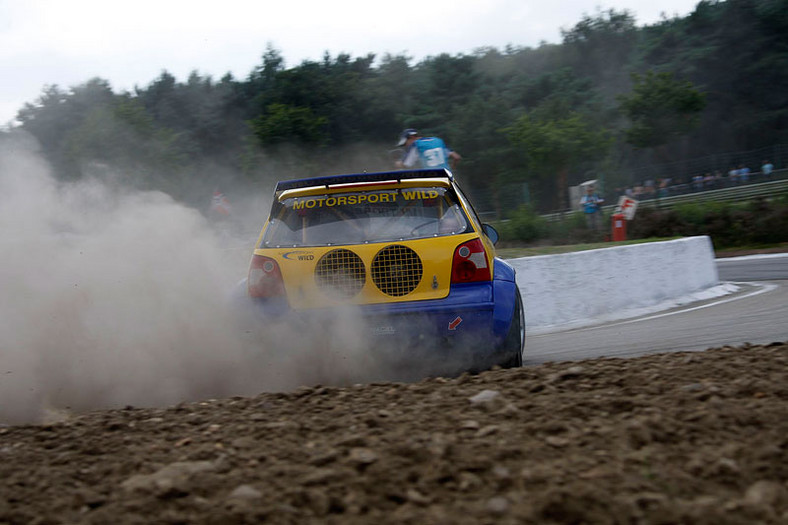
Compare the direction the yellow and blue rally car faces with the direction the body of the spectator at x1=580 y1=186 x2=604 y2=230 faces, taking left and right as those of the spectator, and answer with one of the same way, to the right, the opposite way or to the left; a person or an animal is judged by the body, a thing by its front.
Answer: the opposite way

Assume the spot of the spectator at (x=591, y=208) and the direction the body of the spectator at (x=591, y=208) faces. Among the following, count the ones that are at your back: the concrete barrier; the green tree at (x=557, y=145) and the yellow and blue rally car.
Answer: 1

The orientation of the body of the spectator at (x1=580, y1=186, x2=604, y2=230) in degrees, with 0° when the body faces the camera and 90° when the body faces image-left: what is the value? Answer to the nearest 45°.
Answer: approximately 0°

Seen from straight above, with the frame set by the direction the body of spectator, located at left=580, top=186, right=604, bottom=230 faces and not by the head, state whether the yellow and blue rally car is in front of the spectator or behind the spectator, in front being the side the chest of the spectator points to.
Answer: in front

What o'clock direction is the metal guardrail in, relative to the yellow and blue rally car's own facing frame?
The metal guardrail is roughly at 1 o'clock from the yellow and blue rally car.

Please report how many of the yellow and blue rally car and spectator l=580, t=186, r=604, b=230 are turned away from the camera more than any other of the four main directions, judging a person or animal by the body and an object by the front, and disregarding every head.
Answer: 1

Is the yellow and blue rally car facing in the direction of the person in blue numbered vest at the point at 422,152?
yes

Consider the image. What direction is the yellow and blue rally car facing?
away from the camera

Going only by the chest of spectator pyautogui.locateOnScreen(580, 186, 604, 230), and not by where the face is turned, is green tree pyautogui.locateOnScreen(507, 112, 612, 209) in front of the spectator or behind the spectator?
behind

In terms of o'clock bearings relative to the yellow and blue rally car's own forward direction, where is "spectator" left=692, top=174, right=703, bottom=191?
The spectator is roughly at 1 o'clock from the yellow and blue rally car.

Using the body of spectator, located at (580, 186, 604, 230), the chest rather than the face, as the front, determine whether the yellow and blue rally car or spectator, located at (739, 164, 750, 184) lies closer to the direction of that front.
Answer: the yellow and blue rally car
